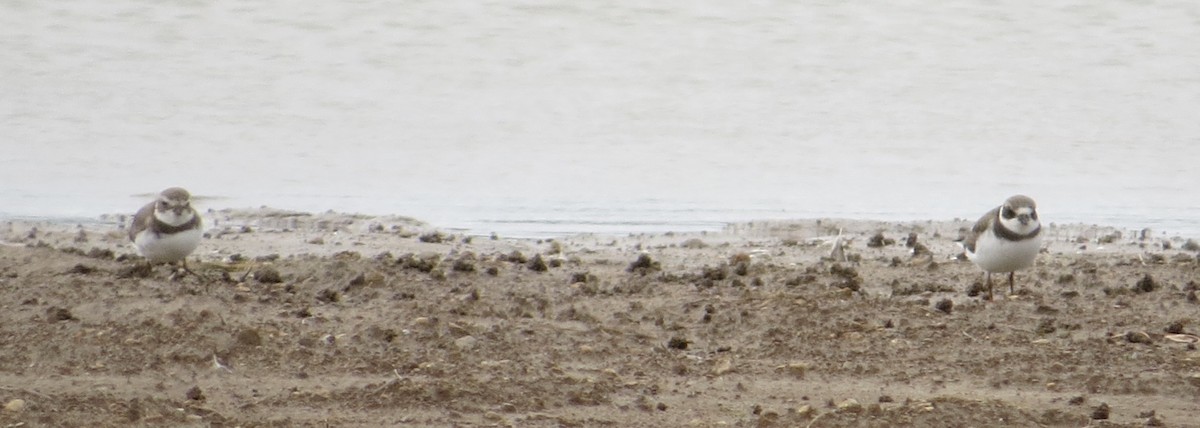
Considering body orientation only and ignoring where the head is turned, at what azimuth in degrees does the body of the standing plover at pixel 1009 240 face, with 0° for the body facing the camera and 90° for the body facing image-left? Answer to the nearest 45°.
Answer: approximately 315°

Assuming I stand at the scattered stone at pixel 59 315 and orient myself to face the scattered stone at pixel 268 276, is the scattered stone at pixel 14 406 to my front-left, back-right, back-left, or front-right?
back-right

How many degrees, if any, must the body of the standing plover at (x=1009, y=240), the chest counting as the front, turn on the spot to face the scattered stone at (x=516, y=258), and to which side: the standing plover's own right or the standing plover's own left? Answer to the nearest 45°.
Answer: approximately 135° to the standing plover's own right

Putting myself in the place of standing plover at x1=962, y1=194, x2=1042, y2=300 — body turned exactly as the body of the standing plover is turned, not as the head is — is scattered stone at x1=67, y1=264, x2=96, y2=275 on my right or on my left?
on my right

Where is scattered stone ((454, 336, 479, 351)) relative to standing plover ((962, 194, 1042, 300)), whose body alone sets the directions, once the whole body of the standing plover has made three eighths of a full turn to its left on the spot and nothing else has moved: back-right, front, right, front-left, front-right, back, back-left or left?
back-left

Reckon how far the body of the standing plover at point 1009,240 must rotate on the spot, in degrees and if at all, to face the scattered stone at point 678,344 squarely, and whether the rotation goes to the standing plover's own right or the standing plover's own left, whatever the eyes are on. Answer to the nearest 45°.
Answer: approximately 90° to the standing plover's own right

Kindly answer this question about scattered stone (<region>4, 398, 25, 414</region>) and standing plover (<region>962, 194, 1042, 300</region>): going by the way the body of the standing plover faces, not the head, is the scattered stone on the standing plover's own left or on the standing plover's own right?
on the standing plover's own right

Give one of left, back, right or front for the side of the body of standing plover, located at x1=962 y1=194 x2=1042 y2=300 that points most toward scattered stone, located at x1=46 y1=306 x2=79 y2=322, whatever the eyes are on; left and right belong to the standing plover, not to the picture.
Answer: right

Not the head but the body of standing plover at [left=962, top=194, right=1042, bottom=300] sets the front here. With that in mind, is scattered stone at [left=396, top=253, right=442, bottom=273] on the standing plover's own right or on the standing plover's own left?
on the standing plover's own right
